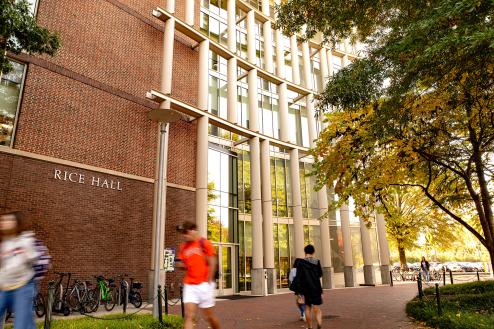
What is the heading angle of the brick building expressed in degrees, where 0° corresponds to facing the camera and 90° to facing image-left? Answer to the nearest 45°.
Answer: approximately 315°

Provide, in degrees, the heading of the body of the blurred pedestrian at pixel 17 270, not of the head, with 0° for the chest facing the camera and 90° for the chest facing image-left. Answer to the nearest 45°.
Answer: approximately 45°

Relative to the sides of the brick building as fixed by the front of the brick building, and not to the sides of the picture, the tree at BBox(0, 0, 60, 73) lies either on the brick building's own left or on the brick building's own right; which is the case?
on the brick building's own right

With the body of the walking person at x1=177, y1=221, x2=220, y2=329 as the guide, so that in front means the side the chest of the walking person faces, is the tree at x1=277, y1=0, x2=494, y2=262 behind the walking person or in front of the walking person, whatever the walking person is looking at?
behind

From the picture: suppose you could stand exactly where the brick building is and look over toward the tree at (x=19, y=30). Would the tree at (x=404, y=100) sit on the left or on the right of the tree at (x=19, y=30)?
left

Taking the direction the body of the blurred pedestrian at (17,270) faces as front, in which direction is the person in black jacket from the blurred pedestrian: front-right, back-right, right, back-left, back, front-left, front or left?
back-left

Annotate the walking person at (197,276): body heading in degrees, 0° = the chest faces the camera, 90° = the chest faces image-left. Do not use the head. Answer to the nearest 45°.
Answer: approximately 45°

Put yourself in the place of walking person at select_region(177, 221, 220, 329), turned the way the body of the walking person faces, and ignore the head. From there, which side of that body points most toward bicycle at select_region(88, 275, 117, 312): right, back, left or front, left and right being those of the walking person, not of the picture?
right

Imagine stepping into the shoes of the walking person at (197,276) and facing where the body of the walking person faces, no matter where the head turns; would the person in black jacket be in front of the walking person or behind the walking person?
behind

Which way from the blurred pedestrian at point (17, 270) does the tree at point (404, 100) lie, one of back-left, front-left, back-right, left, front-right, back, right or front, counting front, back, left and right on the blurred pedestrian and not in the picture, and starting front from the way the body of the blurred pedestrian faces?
back-left
